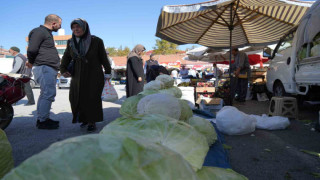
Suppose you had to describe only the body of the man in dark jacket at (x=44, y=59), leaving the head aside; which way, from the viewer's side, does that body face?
to the viewer's right

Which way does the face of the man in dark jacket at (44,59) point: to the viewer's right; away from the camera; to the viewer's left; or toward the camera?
to the viewer's right
